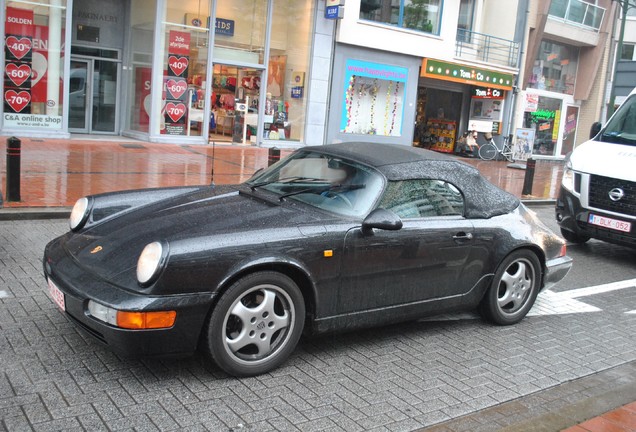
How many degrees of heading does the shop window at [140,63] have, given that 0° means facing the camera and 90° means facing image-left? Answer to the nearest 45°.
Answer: approximately 0°

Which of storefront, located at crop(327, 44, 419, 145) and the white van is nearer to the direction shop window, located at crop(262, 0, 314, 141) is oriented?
the white van

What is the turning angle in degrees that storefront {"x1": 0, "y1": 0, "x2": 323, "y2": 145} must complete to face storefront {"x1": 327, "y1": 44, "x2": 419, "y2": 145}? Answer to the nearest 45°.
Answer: approximately 90° to its left

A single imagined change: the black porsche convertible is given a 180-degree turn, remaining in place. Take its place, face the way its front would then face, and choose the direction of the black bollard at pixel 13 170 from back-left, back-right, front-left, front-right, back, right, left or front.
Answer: left

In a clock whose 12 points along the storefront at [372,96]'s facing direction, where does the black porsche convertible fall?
The black porsche convertible is roughly at 12 o'clock from the storefront.

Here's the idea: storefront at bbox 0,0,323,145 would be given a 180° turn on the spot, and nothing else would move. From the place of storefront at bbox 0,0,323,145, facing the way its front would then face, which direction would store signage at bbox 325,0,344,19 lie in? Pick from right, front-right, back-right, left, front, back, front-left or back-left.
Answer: right

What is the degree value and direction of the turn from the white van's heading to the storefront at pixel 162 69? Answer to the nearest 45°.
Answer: approximately 90° to its right

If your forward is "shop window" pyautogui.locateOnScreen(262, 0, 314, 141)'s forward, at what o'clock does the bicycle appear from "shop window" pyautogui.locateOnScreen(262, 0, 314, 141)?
The bicycle is roughly at 8 o'clock from the shop window.

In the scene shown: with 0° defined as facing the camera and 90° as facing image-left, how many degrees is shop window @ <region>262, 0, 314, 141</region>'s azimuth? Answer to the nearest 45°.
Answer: approximately 0°

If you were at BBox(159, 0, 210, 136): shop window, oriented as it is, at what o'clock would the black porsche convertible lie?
The black porsche convertible is roughly at 12 o'clock from the shop window.

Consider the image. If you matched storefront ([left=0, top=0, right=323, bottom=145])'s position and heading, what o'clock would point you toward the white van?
The white van is roughly at 11 o'clock from the storefront.
